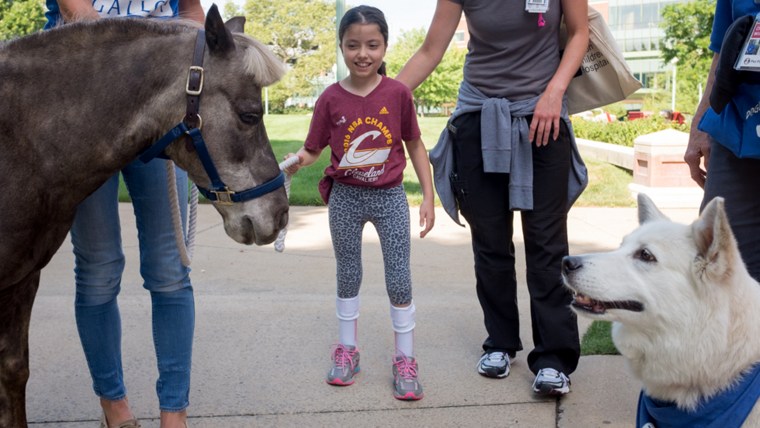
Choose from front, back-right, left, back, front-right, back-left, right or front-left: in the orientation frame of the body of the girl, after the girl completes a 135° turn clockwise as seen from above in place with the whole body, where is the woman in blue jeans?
left

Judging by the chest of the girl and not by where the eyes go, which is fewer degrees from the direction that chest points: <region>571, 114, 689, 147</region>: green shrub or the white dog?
the white dog

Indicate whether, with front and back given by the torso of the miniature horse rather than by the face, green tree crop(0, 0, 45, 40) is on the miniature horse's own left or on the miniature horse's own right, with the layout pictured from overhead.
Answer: on the miniature horse's own left

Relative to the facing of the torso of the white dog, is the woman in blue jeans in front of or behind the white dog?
in front

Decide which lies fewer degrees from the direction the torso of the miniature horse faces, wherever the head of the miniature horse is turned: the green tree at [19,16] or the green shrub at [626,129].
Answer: the green shrub

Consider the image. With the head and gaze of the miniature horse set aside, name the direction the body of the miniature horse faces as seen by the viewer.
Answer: to the viewer's right

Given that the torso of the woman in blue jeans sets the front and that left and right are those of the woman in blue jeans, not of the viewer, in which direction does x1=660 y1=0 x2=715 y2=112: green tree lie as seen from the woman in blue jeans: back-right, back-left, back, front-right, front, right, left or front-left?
back-left

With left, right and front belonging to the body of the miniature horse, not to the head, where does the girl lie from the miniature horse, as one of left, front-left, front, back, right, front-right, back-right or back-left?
front-left

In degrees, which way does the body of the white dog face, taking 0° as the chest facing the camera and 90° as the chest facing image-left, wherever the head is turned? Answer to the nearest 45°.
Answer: approximately 90°

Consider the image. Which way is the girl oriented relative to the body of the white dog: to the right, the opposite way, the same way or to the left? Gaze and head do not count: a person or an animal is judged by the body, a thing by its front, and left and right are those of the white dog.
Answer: to the left

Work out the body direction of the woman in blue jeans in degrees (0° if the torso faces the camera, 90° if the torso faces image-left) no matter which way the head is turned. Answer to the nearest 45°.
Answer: approximately 0°

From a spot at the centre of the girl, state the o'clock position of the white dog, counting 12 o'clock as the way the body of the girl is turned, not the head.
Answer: The white dog is roughly at 11 o'clock from the girl.

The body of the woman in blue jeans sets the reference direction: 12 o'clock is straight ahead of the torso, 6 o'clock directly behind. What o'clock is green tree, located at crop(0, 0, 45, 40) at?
The green tree is roughly at 6 o'clock from the woman in blue jeans.
